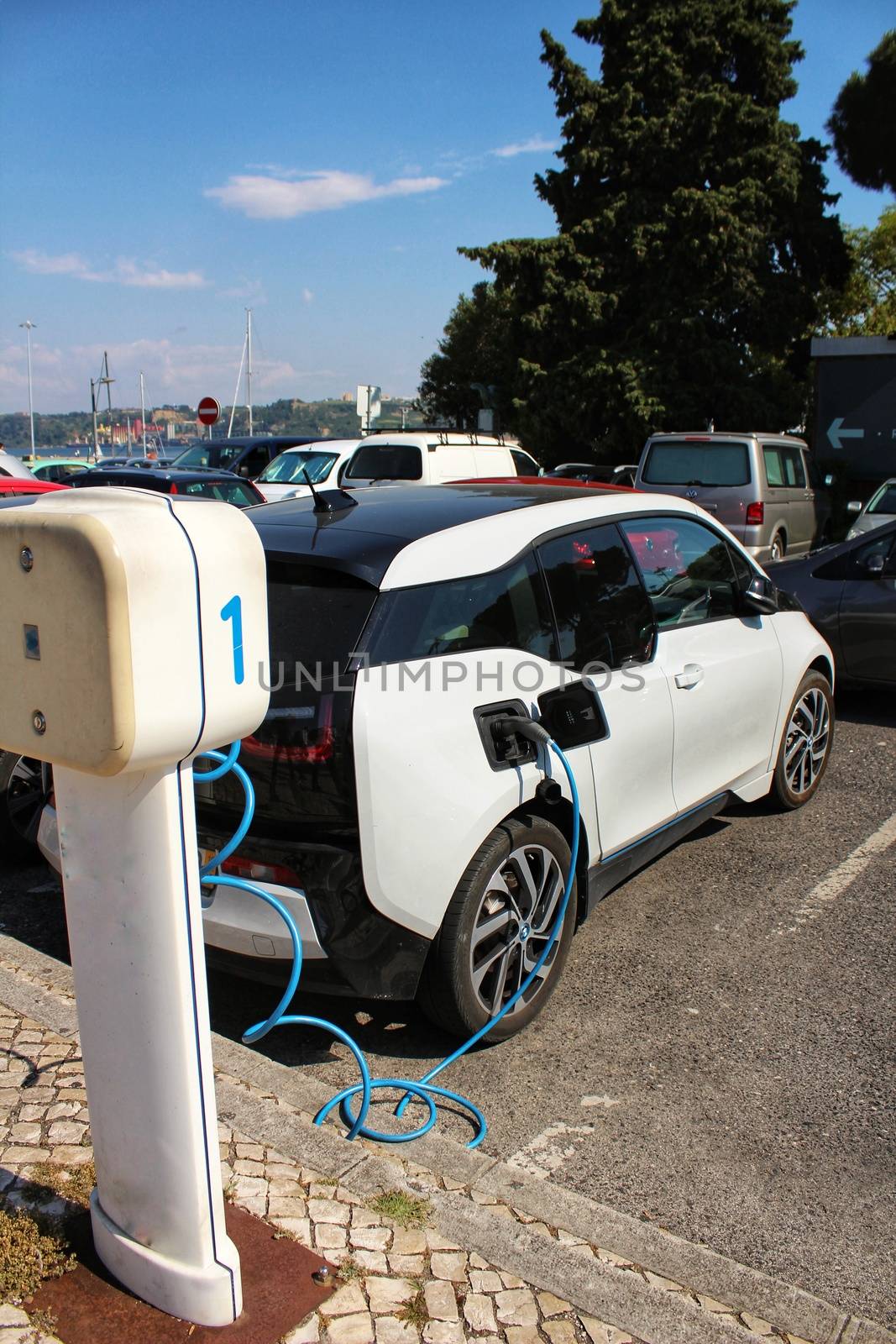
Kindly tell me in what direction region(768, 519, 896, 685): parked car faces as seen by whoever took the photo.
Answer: facing to the left of the viewer

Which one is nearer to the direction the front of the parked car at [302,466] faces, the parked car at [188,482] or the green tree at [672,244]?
the parked car

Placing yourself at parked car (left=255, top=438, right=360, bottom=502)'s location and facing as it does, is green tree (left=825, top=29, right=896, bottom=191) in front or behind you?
behind

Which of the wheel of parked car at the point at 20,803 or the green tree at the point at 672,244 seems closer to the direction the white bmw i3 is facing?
the green tree

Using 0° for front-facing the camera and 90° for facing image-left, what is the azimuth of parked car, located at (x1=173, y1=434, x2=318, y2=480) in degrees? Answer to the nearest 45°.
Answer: approximately 45°

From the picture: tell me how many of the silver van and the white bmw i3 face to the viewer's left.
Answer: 0

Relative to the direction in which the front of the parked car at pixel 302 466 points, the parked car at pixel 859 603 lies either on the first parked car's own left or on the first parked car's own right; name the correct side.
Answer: on the first parked car's own left

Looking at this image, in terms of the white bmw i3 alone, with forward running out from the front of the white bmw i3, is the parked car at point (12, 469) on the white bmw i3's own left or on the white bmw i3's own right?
on the white bmw i3's own left

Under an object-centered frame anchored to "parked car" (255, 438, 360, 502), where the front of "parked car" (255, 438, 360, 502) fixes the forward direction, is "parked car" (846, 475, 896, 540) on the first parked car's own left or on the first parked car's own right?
on the first parked car's own left
